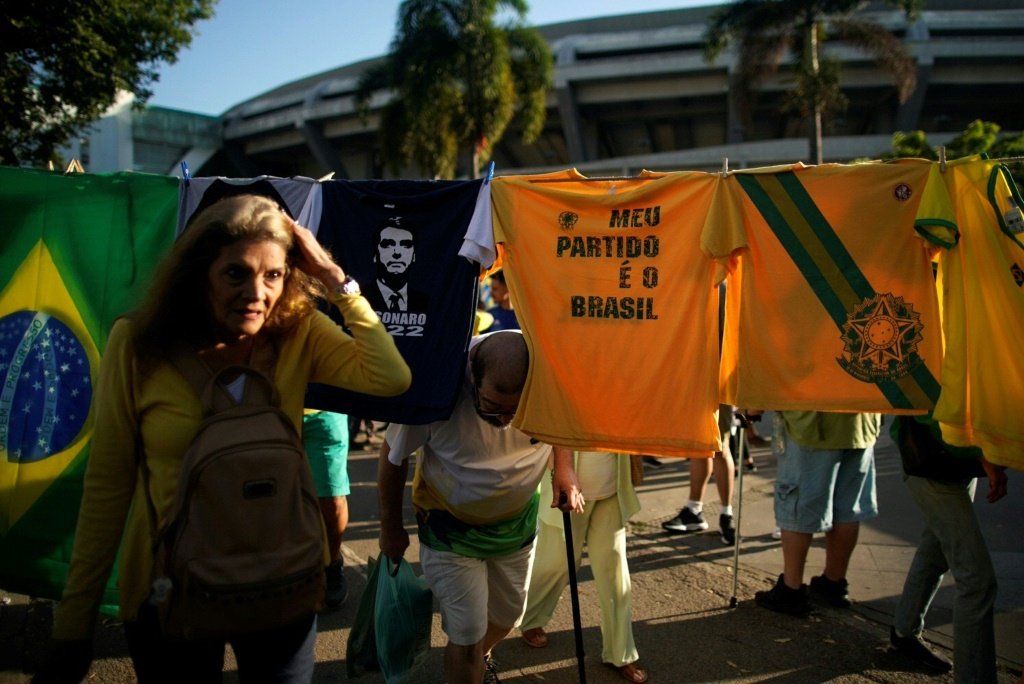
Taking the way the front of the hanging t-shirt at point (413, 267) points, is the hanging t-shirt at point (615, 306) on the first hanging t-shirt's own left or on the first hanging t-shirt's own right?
on the first hanging t-shirt's own left

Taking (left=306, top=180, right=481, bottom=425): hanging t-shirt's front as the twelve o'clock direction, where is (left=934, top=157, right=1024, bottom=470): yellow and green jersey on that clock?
The yellow and green jersey is roughly at 10 o'clock from the hanging t-shirt.

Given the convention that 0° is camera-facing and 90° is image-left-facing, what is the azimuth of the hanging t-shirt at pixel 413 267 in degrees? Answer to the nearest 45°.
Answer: approximately 0°

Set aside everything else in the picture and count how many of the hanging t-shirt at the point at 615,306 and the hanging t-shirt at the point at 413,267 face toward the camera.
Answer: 2

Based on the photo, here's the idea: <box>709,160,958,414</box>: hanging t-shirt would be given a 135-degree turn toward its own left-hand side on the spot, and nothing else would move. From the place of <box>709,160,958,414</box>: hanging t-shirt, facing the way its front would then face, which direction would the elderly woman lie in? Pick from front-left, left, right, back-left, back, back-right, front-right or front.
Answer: back

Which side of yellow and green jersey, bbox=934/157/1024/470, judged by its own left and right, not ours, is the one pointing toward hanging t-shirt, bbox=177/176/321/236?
right

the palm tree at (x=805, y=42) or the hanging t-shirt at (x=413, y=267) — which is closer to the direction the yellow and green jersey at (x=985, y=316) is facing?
the hanging t-shirt

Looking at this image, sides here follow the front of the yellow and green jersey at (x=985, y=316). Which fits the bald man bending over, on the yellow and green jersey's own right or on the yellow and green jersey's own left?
on the yellow and green jersey's own right
